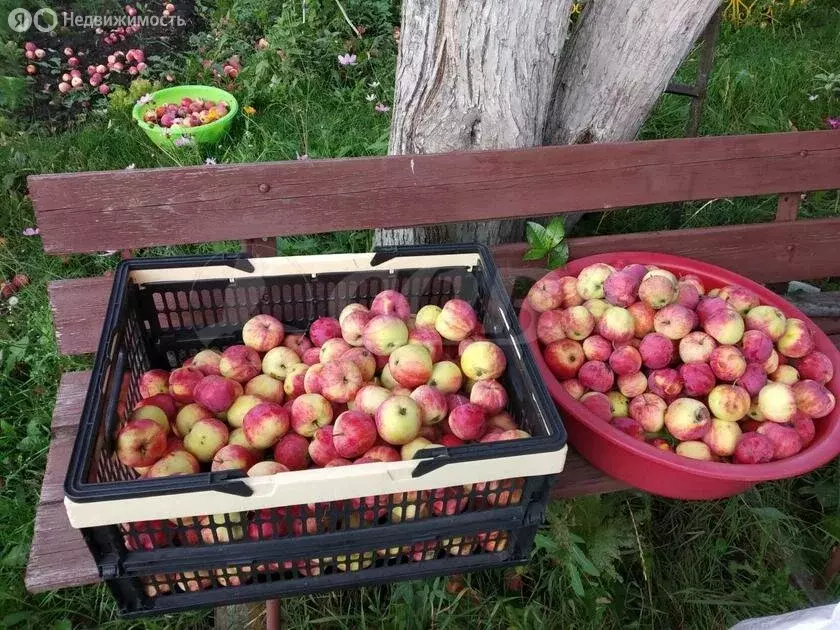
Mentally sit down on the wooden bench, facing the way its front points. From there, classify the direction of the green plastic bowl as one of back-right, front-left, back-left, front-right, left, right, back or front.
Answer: back-right

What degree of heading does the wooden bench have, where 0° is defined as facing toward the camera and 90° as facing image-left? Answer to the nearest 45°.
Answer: approximately 0°
